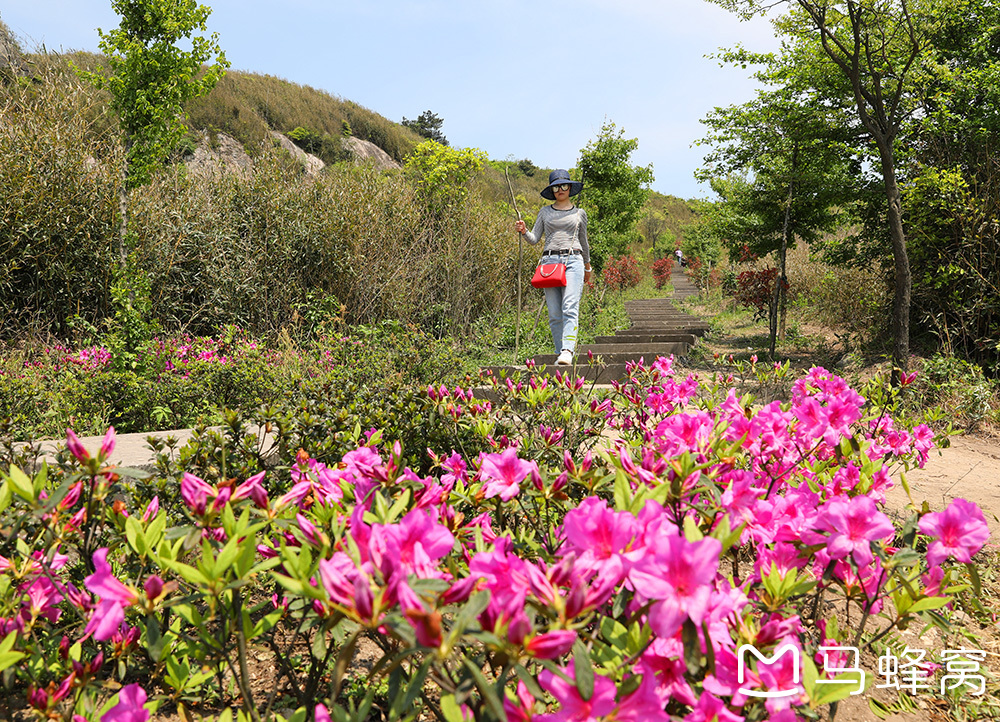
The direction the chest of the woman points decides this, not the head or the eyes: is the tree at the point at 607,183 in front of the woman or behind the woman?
behind

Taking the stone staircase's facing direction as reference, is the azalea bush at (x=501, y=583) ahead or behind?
ahead

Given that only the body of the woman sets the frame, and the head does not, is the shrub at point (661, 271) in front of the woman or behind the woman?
behind

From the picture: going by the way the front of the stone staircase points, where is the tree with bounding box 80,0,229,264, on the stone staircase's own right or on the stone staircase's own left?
on the stone staircase's own right

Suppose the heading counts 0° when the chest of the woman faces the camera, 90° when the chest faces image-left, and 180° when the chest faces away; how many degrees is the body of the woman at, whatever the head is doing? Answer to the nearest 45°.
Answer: approximately 0°

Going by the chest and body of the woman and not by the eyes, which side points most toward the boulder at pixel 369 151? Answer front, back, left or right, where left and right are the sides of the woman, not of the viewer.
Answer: back

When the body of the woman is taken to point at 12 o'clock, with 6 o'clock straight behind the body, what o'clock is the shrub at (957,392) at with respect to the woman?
The shrub is roughly at 9 o'clock from the woman.

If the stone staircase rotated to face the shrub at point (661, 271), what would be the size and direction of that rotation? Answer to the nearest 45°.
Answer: approximately 180°

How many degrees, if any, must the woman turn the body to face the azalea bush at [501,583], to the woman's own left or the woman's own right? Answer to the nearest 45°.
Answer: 0° — they already face it

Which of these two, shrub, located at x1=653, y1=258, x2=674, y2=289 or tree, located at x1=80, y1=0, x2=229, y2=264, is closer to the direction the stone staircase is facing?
the tree
